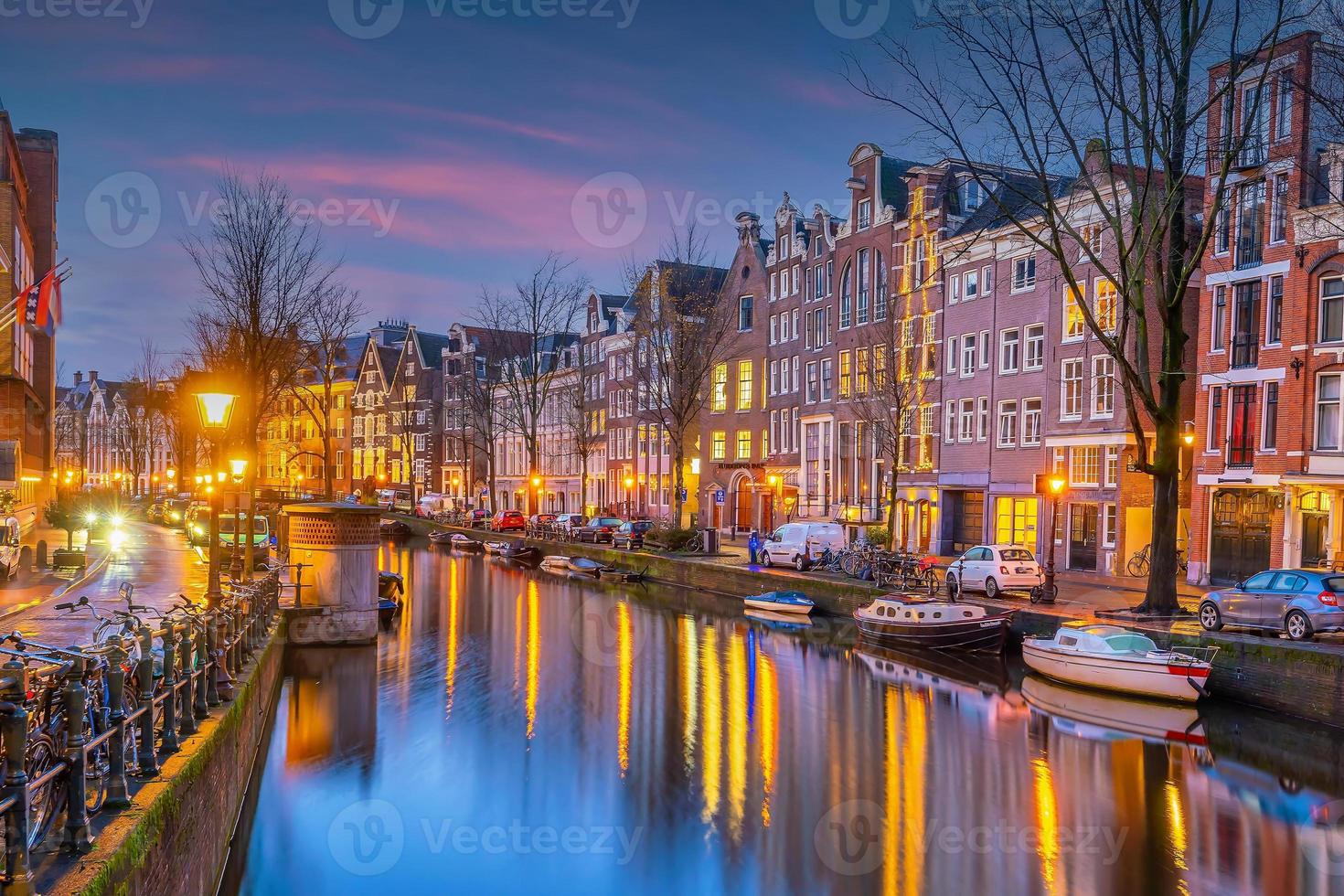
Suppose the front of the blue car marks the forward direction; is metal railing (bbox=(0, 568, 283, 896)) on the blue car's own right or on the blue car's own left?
on the blue car's own left

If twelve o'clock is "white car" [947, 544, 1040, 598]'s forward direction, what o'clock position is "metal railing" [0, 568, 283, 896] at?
The metal railing is roughly at 8 o'clock from the white car.

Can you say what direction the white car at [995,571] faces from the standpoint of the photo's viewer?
facing away from the viewer and to the left of the viewer

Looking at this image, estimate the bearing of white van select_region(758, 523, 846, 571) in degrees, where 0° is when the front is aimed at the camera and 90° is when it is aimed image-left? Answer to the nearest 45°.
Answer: approximately 135°

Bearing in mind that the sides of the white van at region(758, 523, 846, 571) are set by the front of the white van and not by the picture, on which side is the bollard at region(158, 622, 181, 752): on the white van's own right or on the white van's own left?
on the white van's own left

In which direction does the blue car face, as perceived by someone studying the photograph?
facing away from the viewer and to the left of the viewer
